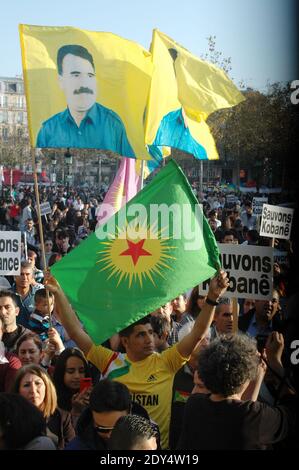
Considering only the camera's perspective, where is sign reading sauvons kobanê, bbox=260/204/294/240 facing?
facing the viewer

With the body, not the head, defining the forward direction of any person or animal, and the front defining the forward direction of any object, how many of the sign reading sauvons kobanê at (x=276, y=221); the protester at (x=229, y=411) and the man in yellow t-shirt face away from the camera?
1

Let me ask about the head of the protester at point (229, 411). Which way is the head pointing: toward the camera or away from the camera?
away from the camera

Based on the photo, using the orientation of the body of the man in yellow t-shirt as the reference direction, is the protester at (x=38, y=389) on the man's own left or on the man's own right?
on the man's own right

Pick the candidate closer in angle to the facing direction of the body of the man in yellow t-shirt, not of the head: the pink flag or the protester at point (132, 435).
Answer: the protester

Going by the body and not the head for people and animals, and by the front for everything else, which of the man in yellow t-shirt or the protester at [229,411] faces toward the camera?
the man in yellow t-shirt

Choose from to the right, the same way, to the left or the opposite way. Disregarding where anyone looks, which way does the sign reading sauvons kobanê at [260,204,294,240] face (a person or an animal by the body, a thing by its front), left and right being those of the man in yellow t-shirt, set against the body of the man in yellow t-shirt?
the same way

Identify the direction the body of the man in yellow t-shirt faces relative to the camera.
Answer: toward the camera

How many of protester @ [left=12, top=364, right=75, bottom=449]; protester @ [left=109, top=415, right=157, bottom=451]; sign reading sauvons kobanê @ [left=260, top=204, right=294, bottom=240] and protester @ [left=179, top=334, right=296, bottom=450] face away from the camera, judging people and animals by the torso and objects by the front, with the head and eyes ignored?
1

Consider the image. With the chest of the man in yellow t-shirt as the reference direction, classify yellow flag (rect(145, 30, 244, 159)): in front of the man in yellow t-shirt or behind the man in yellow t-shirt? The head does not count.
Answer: behind

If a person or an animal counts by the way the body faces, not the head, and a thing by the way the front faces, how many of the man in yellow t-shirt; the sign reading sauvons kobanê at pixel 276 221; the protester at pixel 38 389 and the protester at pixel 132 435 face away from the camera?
0

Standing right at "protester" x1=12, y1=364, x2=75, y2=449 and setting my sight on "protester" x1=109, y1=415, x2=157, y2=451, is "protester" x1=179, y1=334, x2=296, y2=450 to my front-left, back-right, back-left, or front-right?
front-left

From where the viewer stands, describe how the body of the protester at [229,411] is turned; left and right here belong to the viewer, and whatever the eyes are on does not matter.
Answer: facing away from the viewer

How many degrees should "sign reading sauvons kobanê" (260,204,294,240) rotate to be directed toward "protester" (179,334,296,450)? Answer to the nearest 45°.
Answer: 0° — it already faces them

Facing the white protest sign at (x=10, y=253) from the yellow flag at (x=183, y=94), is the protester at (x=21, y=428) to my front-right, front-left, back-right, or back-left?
front-left

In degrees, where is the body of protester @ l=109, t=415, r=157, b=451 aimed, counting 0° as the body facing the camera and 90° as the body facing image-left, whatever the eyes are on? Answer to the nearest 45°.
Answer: approximately 315°

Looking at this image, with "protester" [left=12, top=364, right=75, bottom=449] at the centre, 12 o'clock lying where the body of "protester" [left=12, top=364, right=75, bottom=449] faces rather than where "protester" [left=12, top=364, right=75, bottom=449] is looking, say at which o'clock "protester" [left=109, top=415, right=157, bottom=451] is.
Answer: "protester" [left=109, top=415, right=157, bottom=451] is roughly at 10 o'clock from "protester" [left=12, top=364, right=75, bottom=449].

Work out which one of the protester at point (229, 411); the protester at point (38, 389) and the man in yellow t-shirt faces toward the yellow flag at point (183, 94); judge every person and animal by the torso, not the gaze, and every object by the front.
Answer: the protester at point (229, 411)

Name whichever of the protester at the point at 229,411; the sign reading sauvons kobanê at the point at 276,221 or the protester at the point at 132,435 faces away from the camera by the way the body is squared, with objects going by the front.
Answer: the protester at the point at 229,411

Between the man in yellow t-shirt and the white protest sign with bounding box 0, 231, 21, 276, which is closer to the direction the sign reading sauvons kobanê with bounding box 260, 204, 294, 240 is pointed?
the man in yellow t-shirt

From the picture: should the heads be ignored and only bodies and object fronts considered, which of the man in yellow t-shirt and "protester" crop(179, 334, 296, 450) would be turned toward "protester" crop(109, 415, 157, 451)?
the man in yellow t-shirt
